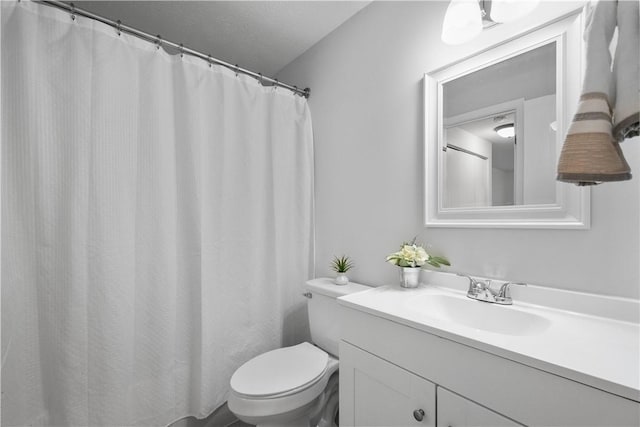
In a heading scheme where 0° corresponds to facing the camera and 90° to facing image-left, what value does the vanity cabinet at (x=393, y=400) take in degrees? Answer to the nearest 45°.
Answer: approximately 45°

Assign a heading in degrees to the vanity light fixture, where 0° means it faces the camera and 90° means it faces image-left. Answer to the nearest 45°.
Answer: approximately 45°

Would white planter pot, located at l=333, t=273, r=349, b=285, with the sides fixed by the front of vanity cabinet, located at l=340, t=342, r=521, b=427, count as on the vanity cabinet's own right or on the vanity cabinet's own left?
on the vanity cabinet's own right

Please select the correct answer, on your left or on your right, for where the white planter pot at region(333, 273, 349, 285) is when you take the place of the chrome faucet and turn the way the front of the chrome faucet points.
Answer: on your right

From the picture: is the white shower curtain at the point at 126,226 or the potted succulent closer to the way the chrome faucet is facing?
the white shower curtain

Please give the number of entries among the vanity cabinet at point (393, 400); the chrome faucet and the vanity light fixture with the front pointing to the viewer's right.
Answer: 0

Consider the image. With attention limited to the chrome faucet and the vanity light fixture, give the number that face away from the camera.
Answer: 0

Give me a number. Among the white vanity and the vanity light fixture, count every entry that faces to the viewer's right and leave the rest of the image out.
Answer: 0

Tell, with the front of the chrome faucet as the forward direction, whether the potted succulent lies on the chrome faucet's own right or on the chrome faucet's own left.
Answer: on the chrome faucet's own right
